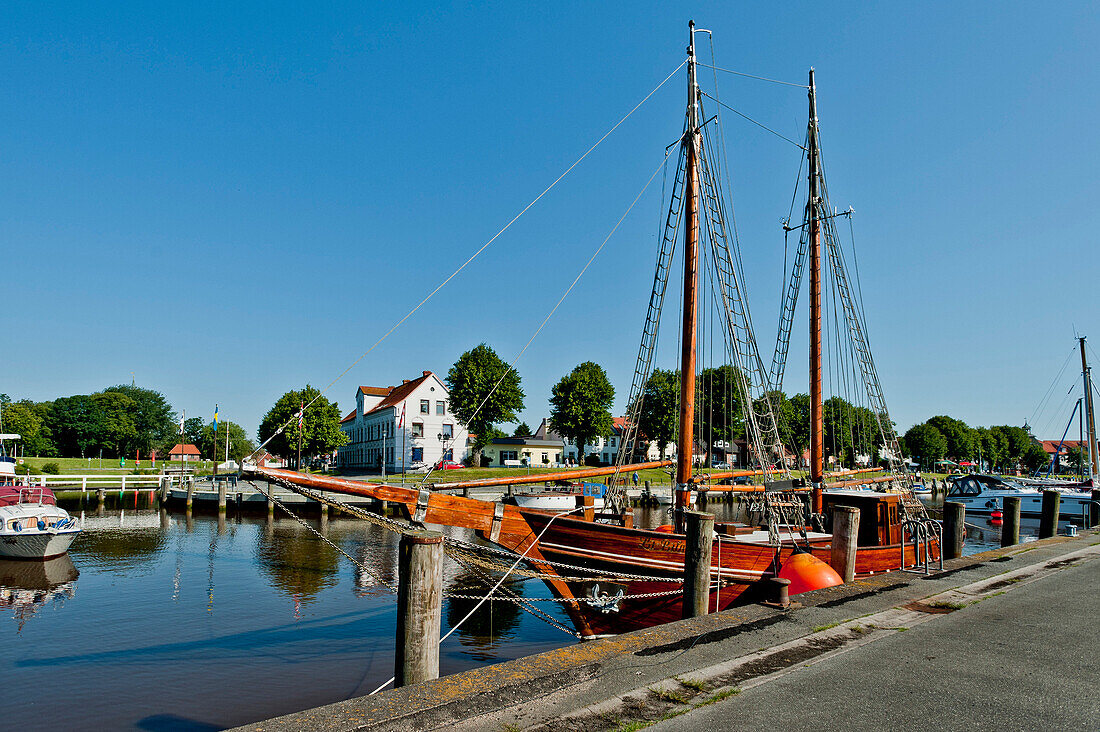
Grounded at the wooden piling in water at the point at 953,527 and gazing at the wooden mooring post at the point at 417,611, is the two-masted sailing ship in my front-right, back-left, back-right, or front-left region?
front-right

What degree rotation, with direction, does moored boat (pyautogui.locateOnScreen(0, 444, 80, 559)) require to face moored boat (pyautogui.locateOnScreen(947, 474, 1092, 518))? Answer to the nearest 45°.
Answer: approximately 45° to its left

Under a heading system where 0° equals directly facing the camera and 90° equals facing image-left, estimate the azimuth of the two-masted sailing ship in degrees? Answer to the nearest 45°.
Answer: approximately 45°

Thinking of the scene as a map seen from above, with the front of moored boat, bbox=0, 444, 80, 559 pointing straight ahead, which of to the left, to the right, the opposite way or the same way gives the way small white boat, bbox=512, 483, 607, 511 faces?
the opposite way

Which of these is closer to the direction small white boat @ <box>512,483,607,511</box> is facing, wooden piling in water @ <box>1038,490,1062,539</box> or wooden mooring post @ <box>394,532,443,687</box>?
the wooden mooring post

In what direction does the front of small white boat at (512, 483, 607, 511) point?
to the viewer's left

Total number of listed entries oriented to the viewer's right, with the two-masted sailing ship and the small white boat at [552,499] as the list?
0

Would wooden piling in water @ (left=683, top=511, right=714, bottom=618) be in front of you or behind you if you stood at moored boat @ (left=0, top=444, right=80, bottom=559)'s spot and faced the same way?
in front
